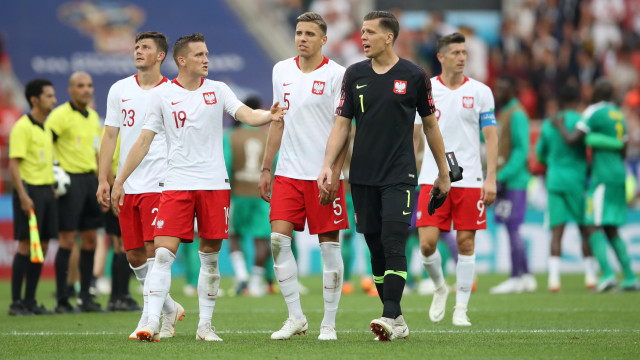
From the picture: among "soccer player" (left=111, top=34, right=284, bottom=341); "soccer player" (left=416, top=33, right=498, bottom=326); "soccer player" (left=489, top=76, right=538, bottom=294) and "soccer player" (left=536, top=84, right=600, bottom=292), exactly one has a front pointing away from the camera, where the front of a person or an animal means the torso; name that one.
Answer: "soccer player" (left=536, top=84, right=600, bottom=292)

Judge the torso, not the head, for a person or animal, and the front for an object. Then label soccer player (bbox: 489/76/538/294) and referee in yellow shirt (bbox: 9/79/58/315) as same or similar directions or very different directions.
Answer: very different directions

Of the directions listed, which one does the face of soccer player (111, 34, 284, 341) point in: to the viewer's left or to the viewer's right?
to the viewer's right

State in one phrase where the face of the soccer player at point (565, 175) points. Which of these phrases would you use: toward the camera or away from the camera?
away from the camera

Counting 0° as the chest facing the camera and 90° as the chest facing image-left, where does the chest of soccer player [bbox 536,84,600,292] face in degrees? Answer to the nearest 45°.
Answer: approximately 180°

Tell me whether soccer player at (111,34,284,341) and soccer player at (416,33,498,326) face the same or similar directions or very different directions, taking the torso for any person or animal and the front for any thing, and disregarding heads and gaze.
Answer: same or similar directions

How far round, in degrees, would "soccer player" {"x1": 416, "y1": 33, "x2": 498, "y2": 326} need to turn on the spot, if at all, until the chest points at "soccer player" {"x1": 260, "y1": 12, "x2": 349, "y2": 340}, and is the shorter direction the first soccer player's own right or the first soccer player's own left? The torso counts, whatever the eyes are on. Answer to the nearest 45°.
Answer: approximately 45° to the first soccer player's own right

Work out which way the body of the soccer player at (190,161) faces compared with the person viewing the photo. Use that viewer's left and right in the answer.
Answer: facing the viewer

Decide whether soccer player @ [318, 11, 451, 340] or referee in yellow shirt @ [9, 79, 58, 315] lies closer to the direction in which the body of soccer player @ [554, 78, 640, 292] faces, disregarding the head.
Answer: the referee in yellow shirt

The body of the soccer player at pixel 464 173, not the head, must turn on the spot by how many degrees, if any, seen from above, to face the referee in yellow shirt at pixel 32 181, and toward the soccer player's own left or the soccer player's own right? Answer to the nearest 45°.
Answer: approximately 90° to the soccer player's own right

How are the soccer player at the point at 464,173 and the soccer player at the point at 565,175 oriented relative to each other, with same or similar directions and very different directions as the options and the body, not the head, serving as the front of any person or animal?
very different directions

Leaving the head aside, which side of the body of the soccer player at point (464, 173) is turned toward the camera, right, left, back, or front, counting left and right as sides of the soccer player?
front

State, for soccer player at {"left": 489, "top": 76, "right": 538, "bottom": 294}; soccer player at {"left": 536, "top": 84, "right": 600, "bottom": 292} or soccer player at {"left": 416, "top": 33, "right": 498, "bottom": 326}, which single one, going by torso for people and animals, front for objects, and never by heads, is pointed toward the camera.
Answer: soccer player at {"left": 416, "top": 33, "right": 498, "bottom": 326}

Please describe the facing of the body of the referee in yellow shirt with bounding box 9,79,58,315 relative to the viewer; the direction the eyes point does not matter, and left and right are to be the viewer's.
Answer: facing the viewer and to the right of the viewer
